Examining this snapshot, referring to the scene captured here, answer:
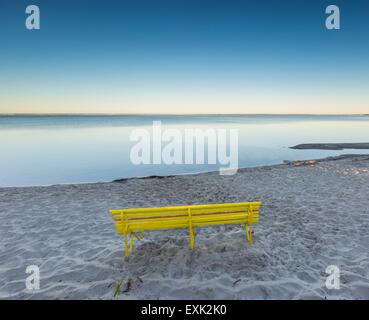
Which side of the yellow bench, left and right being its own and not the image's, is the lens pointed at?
back
